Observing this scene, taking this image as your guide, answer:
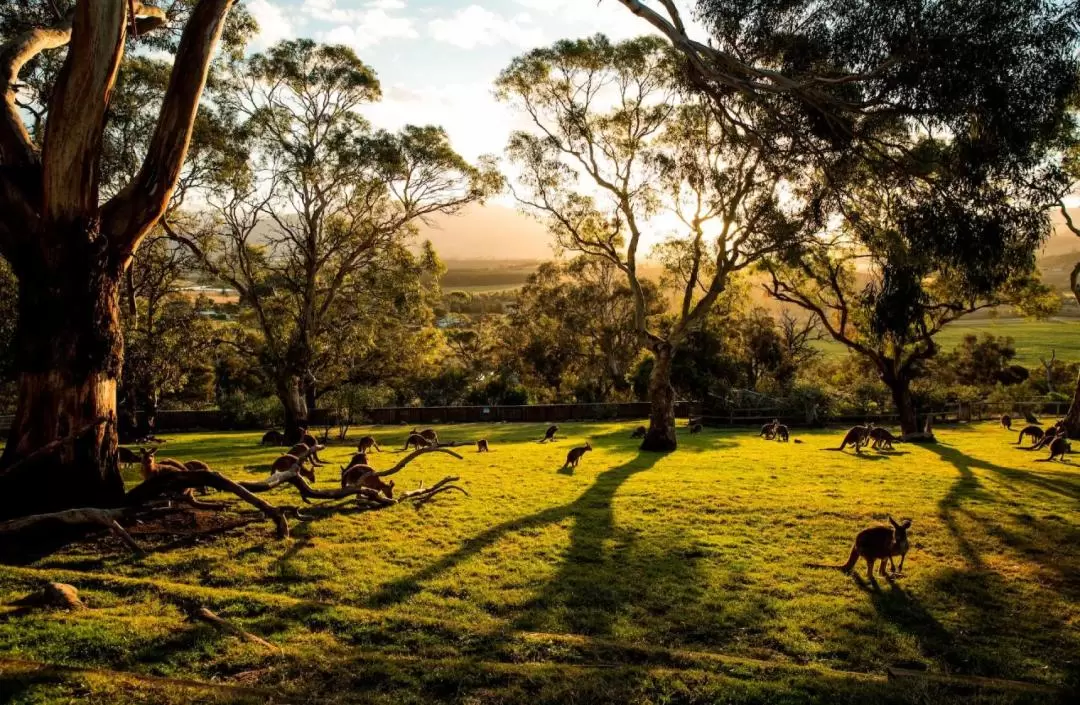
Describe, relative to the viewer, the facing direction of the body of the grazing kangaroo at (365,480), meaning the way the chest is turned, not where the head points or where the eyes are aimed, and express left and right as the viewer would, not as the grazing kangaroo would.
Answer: facing to the right of the viewer
